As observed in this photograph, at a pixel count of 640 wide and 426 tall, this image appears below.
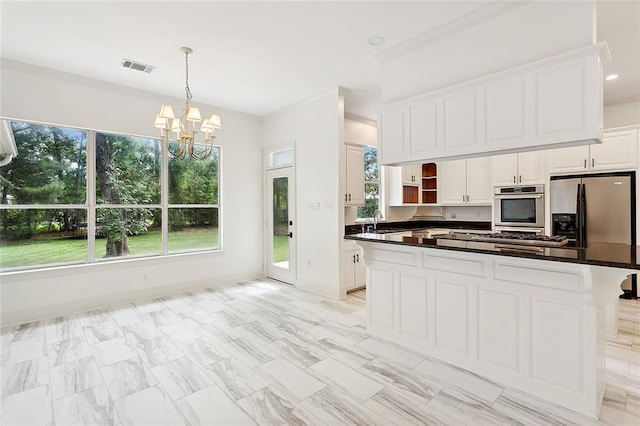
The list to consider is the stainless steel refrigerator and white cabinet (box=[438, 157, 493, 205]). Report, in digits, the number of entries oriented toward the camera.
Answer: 2

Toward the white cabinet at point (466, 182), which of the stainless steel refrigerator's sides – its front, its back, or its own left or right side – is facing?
right

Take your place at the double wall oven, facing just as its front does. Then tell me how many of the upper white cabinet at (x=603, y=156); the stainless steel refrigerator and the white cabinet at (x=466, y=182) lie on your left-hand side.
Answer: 2

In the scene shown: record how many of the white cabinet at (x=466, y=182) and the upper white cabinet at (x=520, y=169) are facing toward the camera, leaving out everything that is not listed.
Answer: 2

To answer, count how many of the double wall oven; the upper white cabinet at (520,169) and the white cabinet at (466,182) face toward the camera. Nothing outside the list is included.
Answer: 3

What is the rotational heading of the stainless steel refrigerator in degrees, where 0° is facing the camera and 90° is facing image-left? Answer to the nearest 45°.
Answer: approximately 0°

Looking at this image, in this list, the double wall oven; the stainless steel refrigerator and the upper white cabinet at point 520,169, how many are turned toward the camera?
3

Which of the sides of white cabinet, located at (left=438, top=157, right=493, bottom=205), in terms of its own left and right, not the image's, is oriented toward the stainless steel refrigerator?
left

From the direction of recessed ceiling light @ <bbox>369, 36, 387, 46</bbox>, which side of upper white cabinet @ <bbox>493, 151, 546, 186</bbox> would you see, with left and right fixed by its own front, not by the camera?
front

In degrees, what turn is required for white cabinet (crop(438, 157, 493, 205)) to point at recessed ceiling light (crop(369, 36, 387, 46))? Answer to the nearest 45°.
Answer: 0° — it already faces it
